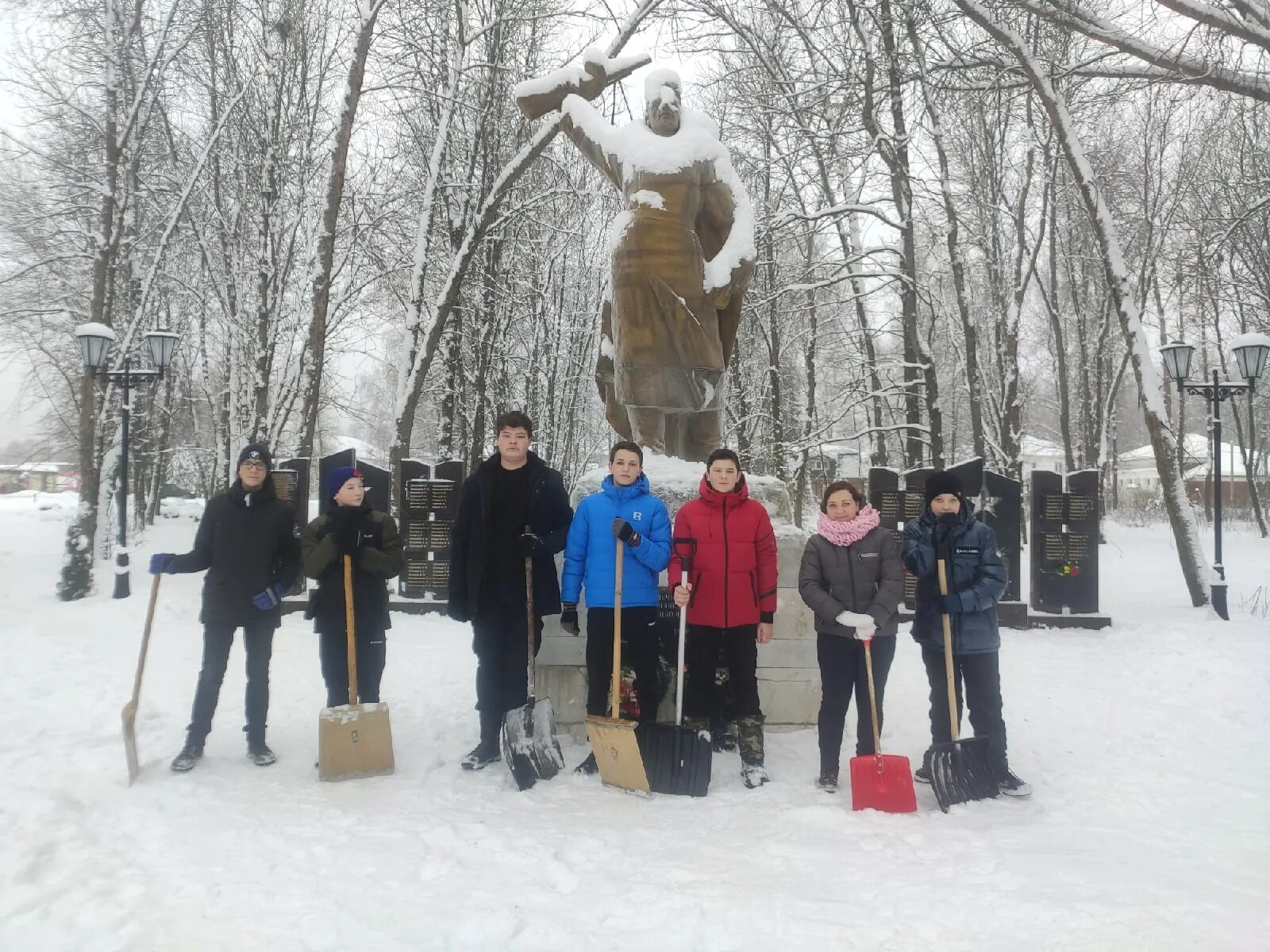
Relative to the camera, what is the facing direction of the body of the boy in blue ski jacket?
toward the camera

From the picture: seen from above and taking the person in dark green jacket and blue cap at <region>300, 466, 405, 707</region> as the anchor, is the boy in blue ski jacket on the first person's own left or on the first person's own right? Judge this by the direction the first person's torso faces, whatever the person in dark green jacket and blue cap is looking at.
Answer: on the first person's own left

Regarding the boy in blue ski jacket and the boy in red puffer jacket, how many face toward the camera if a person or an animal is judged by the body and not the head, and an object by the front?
2

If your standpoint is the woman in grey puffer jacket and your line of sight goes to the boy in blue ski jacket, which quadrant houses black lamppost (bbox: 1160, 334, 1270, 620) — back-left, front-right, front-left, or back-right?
back-right

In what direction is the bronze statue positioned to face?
toward the camera

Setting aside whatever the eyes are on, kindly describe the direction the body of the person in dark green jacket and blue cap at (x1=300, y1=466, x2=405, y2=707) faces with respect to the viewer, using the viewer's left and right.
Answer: facing the viewer

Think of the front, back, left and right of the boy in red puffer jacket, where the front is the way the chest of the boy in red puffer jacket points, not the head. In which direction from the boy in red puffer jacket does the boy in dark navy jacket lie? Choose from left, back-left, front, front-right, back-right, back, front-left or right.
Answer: left

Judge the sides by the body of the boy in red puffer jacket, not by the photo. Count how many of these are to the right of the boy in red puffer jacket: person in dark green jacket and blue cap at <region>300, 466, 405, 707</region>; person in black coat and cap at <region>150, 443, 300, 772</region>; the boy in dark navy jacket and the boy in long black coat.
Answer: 3

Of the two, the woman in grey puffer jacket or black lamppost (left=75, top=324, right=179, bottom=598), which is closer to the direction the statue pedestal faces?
the woman in grey puffer jacket

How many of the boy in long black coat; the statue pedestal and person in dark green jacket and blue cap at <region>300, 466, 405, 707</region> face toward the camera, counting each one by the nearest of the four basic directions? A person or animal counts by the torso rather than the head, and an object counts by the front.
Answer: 3
